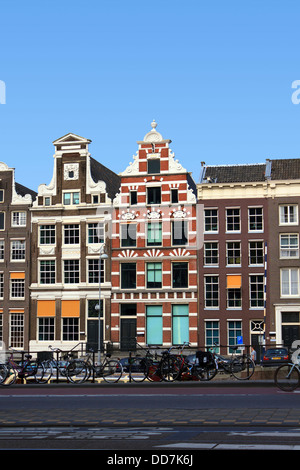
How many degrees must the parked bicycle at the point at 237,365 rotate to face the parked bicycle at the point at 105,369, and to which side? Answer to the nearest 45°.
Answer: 0° — it already faces it

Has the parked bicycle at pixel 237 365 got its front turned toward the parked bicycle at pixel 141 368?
yes

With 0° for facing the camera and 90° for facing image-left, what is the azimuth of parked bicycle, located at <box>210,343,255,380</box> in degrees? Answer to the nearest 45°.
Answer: approximately 90°
